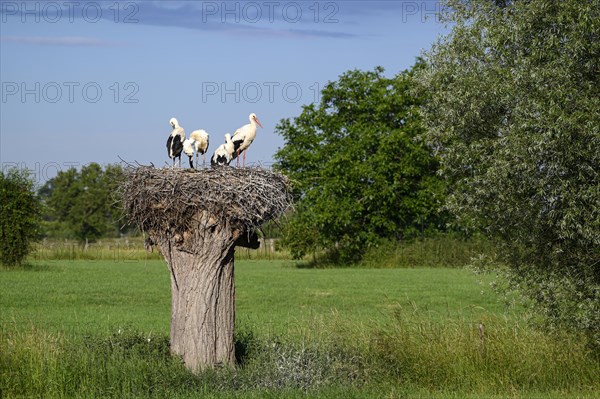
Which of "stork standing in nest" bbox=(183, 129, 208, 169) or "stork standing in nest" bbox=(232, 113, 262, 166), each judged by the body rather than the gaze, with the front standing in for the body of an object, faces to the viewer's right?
"stork standing in nest" bbox=(232, 113, 262, 166)

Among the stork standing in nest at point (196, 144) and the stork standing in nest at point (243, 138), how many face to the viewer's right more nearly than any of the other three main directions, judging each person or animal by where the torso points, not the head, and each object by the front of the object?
1

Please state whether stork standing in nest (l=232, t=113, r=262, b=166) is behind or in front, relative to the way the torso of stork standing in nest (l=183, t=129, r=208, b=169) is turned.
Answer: behind

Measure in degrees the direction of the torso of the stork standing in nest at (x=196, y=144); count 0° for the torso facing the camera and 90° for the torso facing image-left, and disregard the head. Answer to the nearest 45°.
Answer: approximately 45°

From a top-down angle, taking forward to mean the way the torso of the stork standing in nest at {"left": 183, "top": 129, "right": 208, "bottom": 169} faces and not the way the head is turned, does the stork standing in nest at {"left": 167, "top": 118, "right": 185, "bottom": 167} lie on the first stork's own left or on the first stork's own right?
on the first stork's own right

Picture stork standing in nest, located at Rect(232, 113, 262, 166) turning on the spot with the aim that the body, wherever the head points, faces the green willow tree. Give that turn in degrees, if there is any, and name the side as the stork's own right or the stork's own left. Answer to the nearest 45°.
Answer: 0° — it already faces it

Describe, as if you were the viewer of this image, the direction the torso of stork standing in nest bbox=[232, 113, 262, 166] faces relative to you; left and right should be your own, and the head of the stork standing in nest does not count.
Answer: facing to the right of the viewer

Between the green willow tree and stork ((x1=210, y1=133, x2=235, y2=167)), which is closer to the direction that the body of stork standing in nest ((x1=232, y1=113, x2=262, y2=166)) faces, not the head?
the green willow tree
